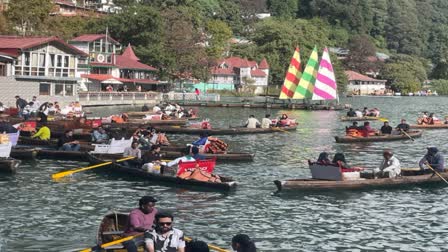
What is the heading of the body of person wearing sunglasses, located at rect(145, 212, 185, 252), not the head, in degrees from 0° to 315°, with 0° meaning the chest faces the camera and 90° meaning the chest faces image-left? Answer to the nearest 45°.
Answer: approximately 0°

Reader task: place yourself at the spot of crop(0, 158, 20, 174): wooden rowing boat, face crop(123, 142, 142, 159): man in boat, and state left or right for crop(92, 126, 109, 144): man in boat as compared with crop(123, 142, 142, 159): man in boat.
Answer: left

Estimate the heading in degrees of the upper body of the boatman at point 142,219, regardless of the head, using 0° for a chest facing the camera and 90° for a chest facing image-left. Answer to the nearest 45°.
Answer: approximately 315°

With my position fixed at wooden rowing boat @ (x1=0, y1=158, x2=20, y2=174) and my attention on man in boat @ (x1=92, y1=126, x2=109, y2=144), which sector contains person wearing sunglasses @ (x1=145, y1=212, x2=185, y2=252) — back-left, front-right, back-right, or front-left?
back-right

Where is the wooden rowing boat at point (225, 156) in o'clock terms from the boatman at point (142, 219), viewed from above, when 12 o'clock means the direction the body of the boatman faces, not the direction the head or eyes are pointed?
The wooden rowing boat is roughly at 8 o'clock from the boatman.

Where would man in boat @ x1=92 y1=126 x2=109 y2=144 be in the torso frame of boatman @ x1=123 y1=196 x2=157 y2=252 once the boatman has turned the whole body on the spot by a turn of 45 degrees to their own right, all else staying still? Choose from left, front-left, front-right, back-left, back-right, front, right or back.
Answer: back
